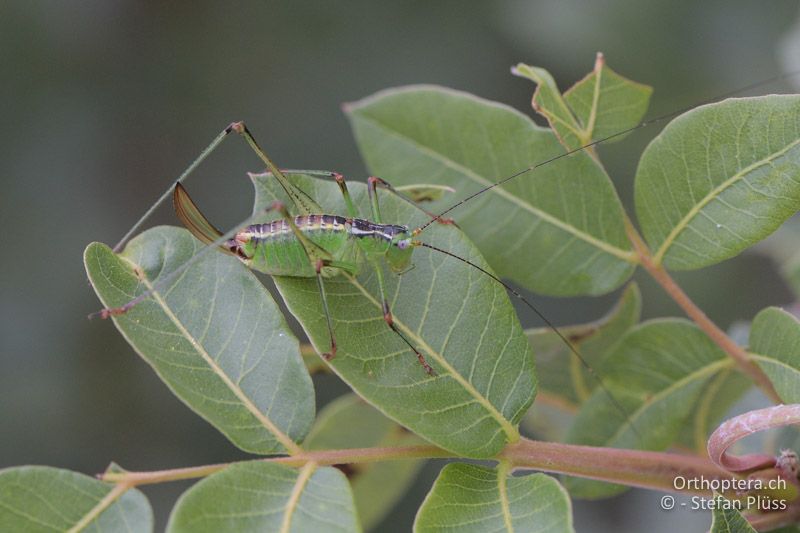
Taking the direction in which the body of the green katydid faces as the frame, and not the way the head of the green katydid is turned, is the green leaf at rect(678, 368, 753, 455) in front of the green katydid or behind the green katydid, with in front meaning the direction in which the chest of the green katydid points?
in front

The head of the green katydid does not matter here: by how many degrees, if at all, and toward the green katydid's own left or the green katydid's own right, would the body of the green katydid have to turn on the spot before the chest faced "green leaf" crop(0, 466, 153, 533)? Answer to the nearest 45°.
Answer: approximately 180°

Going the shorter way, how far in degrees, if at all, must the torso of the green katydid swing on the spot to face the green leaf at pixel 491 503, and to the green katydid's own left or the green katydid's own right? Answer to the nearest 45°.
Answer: approximately 45° to the green katydid's own right

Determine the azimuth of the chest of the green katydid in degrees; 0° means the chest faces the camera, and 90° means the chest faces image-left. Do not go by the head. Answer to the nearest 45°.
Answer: approximately 270°

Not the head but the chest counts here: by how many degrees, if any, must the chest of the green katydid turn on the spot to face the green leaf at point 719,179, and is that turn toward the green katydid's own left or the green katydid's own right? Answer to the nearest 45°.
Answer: approximately 45° to the green katydid's own right

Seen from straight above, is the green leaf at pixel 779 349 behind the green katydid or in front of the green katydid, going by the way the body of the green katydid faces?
in front

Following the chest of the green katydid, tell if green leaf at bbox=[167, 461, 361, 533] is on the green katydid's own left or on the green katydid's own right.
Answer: on the green katydid's own right
